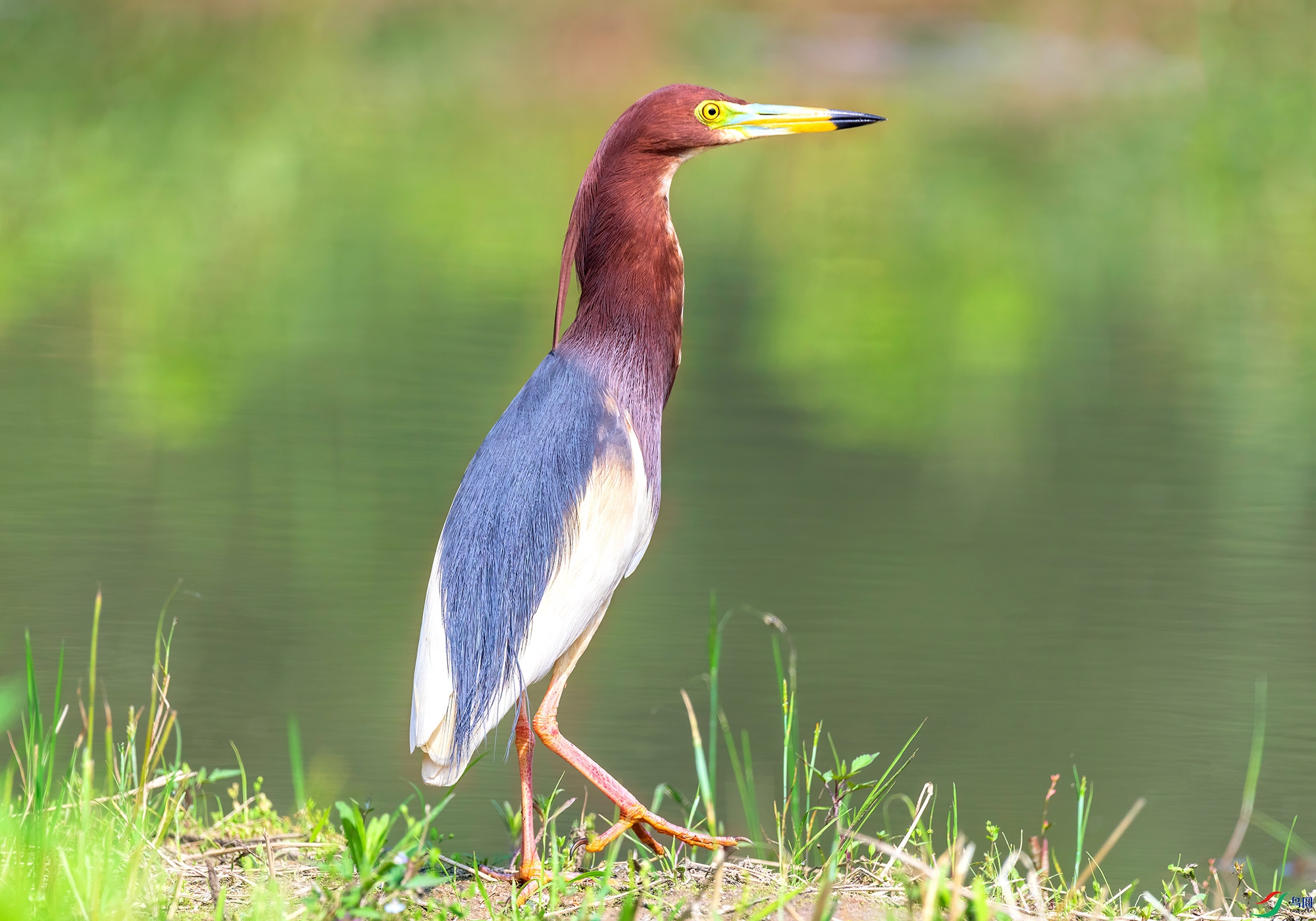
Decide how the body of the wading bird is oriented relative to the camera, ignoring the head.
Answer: to the viewer's right
